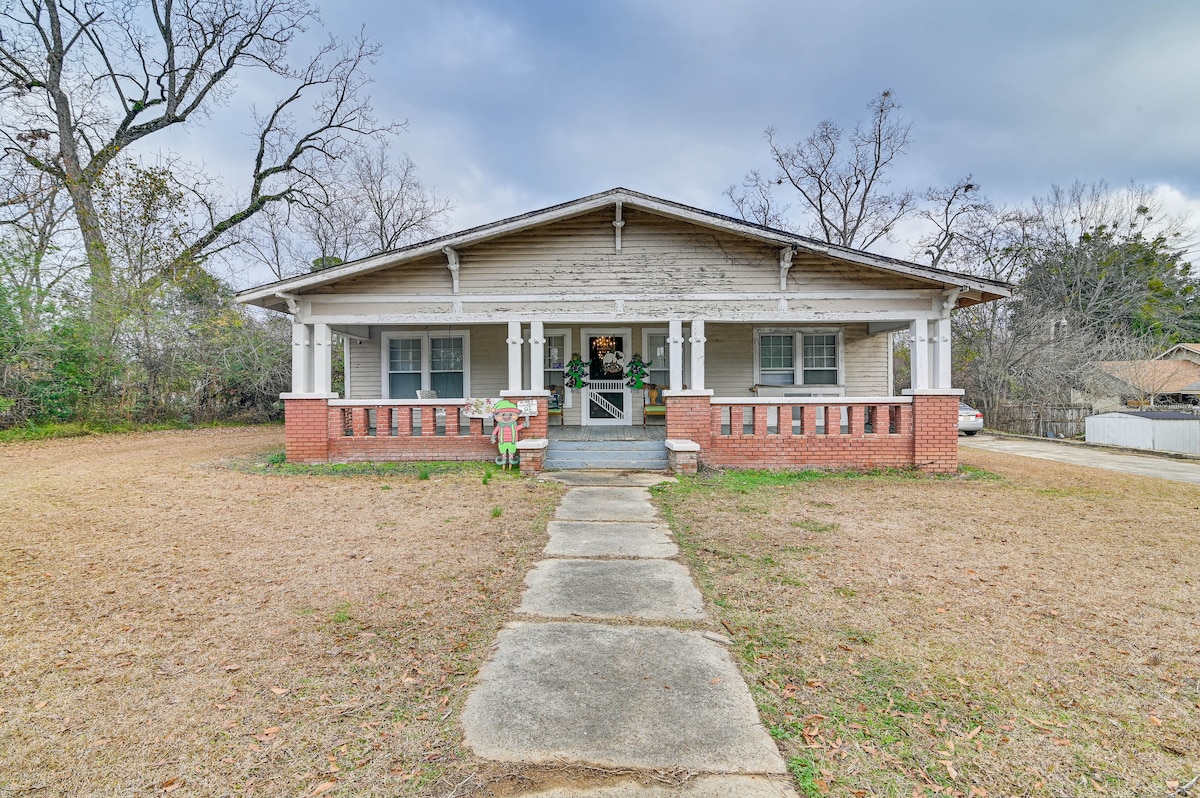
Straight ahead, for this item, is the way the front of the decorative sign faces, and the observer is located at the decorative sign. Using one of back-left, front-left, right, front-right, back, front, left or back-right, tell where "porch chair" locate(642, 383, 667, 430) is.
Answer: back-left

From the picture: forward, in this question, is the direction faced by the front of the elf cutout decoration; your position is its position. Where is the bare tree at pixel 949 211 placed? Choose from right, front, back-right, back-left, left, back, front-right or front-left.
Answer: back-left

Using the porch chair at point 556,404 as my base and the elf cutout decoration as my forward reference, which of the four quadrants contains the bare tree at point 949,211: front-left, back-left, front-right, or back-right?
back-left

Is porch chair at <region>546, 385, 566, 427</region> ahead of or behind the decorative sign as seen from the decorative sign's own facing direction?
behind

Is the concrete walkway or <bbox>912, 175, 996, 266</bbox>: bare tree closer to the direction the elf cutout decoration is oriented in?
the concrete walkway

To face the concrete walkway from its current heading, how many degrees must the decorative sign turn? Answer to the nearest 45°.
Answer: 0° — it already faces it

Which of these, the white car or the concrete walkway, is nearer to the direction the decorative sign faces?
the concrete walkway

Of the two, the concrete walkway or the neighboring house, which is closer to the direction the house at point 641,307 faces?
the concrete walkway

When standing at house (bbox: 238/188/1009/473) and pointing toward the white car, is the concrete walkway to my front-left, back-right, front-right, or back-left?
back-right
